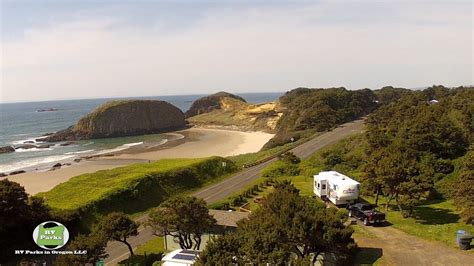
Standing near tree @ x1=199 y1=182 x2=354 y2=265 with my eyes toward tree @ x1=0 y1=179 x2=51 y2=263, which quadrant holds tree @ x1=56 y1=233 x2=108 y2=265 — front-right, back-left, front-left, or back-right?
front-left

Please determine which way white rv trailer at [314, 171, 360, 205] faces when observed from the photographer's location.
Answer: facing the viewer and to the right of the viewer

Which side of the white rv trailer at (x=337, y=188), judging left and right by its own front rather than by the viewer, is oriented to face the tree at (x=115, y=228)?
right

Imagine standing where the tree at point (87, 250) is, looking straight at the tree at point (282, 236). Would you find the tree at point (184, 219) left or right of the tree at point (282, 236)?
left

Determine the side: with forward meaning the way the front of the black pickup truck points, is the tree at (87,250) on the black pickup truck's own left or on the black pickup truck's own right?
on the black pickup truck's own right

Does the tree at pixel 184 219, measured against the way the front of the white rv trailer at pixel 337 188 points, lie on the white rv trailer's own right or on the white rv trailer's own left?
on the white rv trailer's own right

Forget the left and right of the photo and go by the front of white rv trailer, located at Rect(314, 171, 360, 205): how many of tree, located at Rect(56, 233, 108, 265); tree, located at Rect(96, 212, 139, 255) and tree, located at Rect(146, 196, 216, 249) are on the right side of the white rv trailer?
3

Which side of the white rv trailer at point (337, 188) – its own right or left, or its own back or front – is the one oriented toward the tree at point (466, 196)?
front

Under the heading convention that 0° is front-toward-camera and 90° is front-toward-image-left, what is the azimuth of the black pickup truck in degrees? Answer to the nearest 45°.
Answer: approximately 315°

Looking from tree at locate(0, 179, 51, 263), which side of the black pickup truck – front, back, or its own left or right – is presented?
right

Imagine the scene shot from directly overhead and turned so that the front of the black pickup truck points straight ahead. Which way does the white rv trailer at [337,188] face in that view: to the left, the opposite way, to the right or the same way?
the same way

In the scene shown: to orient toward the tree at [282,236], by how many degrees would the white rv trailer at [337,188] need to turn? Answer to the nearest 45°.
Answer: approximately 45° to its right

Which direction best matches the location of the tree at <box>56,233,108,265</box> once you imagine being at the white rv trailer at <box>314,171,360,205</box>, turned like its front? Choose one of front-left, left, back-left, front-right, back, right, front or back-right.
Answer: right

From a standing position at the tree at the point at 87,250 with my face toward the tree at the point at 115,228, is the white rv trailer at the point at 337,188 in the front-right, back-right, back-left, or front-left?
front-right

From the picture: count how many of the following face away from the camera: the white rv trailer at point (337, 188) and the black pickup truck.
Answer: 0
